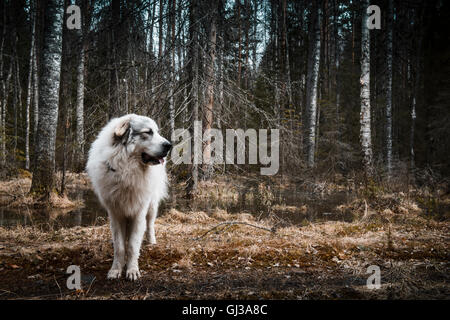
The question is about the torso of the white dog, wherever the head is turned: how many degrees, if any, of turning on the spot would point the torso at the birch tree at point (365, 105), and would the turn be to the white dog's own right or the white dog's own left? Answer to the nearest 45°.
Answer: approximately 135° to the white dog's own left

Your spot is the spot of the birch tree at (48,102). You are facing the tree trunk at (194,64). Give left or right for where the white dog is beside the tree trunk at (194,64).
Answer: right

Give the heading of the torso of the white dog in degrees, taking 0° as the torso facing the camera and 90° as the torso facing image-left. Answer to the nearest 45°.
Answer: approximately 0°

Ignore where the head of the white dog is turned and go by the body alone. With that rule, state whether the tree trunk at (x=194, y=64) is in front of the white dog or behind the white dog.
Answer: behind

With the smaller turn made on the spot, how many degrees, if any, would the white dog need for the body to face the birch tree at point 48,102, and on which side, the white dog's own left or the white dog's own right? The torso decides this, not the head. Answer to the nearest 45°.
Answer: approximately 180°
